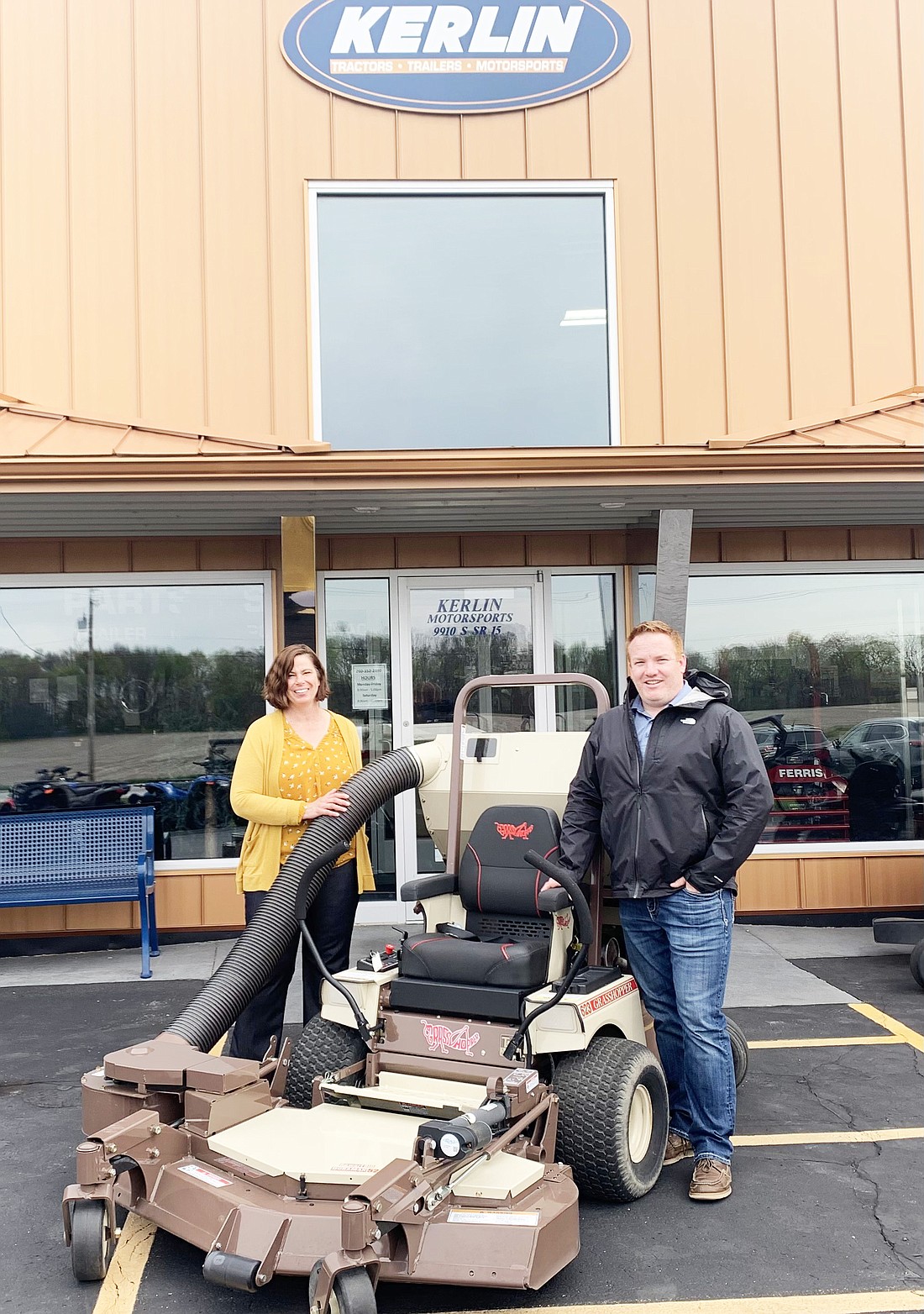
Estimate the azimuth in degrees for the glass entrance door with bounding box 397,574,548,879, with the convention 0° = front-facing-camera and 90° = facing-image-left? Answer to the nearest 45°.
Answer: approximately 0°

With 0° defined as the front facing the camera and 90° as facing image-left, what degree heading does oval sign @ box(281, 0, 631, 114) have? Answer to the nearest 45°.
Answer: approximately 0°

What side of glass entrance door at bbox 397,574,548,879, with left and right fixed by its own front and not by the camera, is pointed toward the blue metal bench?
right

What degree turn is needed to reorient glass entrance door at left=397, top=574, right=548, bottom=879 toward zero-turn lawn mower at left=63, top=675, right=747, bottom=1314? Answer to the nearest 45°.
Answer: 0° — it already faces it

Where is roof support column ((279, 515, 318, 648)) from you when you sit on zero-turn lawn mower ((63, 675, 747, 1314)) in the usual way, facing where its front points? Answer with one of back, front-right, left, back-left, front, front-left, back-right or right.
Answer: back-right
